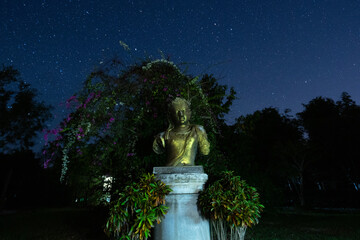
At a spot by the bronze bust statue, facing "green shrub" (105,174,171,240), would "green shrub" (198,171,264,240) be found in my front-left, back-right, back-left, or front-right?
back-left

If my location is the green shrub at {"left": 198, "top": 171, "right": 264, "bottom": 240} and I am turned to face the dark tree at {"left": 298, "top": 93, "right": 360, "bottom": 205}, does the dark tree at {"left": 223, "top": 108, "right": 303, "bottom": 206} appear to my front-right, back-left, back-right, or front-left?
front-left

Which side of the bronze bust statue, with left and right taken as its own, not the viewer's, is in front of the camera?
front

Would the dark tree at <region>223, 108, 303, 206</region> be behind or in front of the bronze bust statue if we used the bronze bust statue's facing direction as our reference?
behind

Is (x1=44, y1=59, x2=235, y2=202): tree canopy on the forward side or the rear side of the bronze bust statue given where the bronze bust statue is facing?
on the rear side

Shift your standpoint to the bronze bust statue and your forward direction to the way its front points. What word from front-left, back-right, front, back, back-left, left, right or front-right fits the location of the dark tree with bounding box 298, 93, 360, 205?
back-left
